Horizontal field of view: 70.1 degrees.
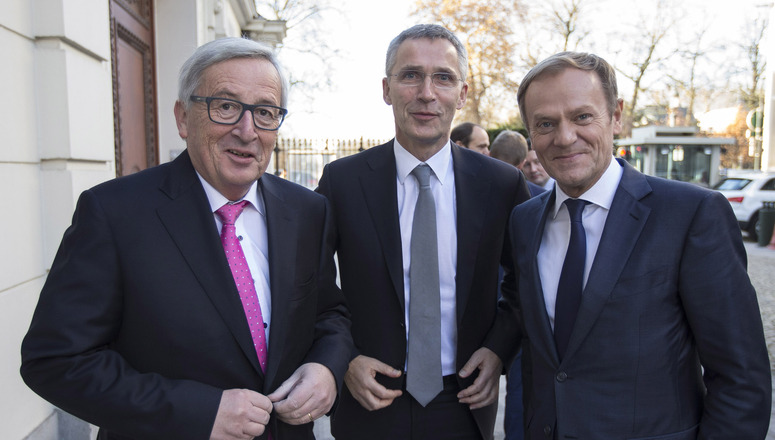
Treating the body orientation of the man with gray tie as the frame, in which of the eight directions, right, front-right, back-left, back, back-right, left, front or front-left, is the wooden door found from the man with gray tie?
back-right

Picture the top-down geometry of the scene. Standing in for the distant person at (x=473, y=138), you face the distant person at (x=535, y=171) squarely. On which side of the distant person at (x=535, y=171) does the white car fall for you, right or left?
left

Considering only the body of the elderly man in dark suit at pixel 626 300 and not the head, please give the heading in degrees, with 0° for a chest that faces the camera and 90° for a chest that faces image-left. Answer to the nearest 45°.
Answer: approximately 45°

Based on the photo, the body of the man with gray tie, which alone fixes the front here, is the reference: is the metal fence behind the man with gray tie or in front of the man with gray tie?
behind

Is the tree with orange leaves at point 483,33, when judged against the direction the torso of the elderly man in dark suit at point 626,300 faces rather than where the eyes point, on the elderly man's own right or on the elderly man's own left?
on the elderly man's own right

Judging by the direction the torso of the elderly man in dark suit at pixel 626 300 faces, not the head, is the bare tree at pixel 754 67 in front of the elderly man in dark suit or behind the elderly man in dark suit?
behind
